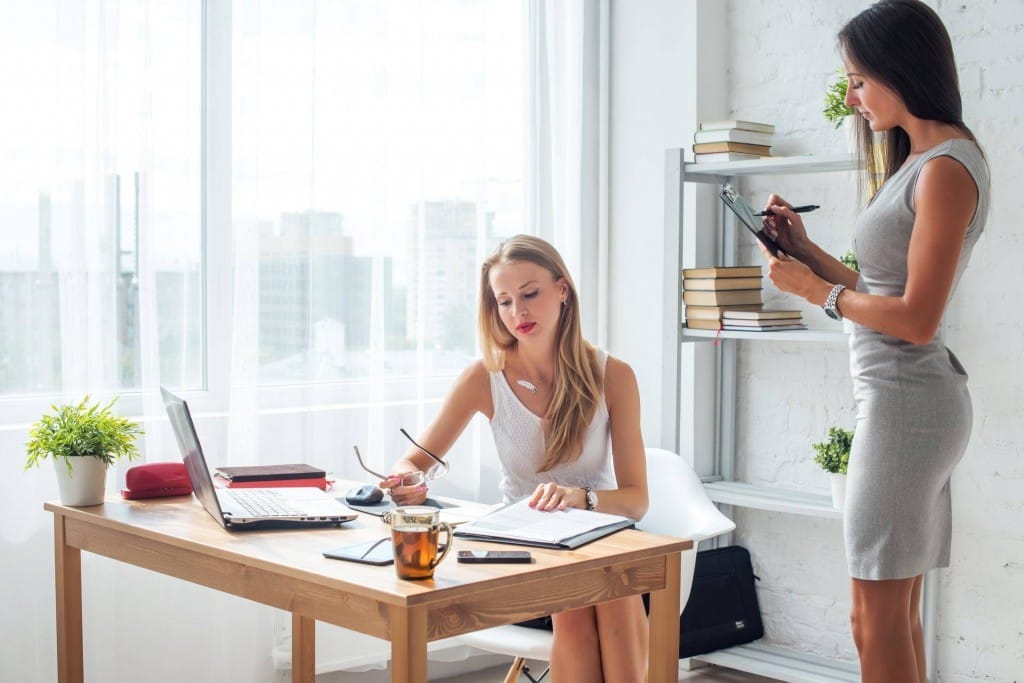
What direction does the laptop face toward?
to the viewer's right

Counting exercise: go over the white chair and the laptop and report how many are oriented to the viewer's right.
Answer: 1

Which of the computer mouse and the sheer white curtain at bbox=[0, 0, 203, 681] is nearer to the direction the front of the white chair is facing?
the computer mouse

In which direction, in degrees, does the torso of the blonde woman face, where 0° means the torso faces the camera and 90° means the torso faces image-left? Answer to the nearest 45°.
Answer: approximately 45°

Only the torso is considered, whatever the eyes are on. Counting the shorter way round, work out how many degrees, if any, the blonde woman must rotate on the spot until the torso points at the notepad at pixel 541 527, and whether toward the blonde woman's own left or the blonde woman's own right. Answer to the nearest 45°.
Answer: approximately 45° to the blonde woman's own left

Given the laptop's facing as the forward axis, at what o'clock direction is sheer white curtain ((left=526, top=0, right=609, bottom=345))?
The sheer white curtain is roughly at 10 o'clock from the laptop.

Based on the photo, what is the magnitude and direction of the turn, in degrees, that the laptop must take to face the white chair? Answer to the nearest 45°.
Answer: approximately 45° to its left

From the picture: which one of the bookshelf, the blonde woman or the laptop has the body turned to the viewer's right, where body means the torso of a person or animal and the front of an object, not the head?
the laptop

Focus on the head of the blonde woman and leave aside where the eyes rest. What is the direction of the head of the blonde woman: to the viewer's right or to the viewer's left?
to the viewer's left
